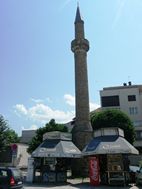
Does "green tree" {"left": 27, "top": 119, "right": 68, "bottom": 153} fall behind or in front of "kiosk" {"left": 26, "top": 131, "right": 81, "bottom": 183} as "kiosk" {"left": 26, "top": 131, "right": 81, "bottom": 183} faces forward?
behind

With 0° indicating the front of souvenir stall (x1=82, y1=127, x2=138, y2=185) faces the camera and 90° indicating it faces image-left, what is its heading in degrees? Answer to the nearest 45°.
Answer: approximately 0°

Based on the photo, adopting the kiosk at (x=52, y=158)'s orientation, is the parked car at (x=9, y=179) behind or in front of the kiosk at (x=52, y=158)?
in front

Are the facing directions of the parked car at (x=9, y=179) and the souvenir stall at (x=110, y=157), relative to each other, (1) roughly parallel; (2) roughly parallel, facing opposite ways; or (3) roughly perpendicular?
roughly perpendicular

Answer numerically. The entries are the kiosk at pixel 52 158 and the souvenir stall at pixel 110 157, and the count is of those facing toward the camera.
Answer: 2

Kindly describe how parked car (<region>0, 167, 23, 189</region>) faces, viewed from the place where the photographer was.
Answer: facing away from the viewer and to the left of the viewer

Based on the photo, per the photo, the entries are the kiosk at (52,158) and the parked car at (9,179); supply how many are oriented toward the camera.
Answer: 1
